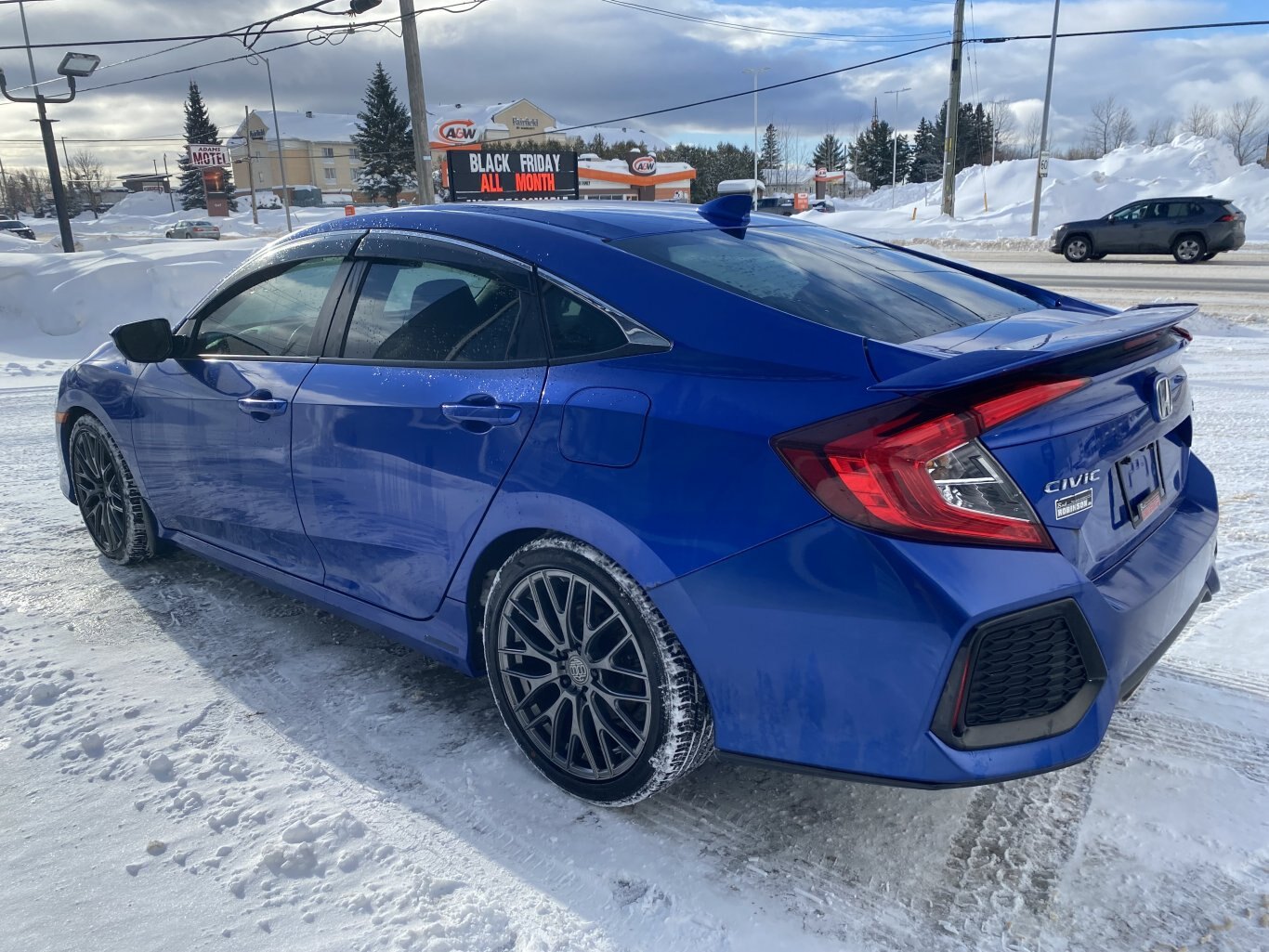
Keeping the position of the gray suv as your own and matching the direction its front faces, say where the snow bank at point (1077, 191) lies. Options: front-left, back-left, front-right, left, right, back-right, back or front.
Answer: right

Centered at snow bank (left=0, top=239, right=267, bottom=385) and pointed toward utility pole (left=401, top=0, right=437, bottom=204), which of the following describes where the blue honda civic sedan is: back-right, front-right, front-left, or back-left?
back-right

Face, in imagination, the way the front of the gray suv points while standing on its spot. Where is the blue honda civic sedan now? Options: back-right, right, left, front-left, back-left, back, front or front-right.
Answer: left

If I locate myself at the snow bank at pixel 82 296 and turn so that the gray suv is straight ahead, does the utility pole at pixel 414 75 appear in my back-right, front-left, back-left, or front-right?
front-left

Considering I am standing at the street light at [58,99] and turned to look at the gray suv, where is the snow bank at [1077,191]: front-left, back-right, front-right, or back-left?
front-left

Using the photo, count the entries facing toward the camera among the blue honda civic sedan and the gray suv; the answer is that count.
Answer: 0

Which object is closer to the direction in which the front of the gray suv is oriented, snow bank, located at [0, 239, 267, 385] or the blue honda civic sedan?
the snow bank

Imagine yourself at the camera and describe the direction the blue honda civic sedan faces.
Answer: facing away from the viewer and to the left of the viewer

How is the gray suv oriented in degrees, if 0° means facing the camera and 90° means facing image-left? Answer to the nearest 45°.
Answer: approximately 90°

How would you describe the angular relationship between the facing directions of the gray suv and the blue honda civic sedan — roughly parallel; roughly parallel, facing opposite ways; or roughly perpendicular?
roughly parallel

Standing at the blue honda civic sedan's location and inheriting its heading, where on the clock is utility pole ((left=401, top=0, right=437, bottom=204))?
The utility pole is roughly at 1 o'clock from the blue honda civic sedan.

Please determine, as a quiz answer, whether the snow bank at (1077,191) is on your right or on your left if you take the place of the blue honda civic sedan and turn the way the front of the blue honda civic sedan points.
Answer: on your right

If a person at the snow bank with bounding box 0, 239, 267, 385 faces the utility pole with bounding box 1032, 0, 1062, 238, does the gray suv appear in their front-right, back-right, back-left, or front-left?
front-right

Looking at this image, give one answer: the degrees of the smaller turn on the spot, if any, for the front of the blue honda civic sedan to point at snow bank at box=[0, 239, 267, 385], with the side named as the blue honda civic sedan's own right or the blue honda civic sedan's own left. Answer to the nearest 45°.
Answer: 0° — it already faces it

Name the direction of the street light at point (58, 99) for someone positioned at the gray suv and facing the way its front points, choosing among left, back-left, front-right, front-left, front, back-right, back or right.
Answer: front-left

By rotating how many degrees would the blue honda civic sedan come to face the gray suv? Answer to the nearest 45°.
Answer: approximately 90° to its right
